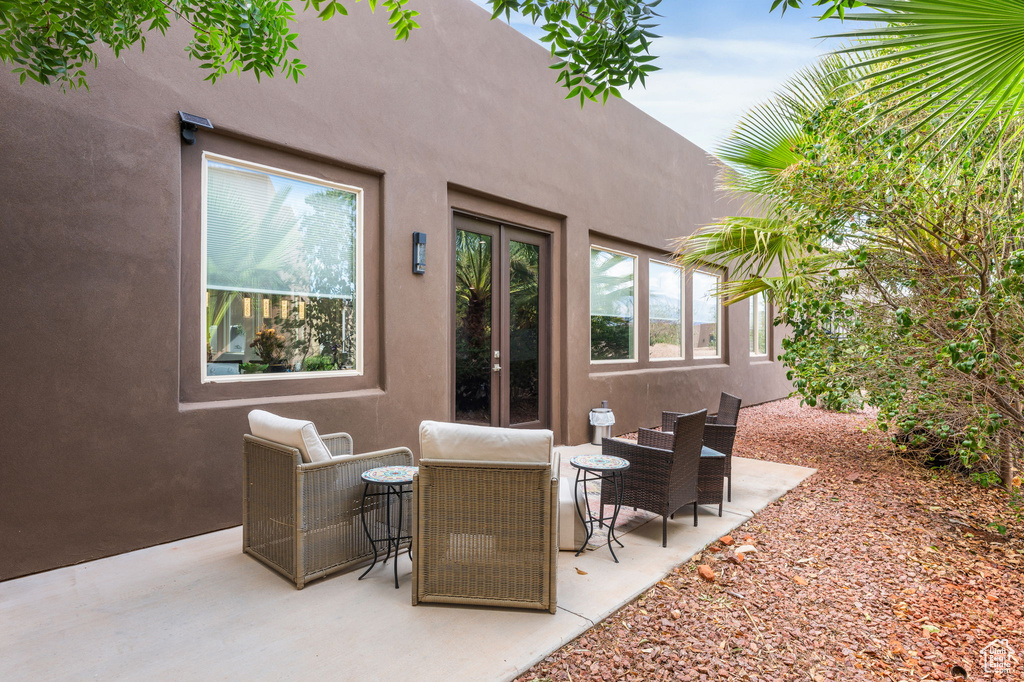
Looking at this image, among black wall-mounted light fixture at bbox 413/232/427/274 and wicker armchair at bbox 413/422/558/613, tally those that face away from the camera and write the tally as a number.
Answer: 1

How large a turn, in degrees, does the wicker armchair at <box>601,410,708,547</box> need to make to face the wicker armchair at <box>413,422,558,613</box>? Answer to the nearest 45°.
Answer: approximately 90° to its left

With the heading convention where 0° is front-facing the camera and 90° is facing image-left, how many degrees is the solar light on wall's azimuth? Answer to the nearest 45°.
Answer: approximately 315°

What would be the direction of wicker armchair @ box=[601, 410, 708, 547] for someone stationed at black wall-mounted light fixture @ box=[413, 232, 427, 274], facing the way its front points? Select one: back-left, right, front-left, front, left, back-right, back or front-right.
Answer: front

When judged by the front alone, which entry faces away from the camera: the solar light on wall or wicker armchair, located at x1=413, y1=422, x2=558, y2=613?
the wicker armchair

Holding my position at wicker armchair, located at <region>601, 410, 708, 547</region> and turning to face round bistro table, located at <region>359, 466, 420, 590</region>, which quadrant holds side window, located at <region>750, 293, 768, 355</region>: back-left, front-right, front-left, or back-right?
back-right

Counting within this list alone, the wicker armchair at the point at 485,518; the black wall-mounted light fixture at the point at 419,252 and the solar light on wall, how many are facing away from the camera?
1

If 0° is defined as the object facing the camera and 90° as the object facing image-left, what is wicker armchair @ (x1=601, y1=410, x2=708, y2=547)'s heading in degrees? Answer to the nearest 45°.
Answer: approximately 135°

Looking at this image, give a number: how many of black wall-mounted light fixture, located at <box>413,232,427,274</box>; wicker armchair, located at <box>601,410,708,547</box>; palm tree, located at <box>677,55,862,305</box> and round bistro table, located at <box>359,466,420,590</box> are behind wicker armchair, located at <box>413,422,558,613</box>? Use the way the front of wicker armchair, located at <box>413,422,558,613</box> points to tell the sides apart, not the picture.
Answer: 0

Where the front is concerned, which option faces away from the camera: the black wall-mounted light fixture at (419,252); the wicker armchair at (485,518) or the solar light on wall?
the wicker armchair

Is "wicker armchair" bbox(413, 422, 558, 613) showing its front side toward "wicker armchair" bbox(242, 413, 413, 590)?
no

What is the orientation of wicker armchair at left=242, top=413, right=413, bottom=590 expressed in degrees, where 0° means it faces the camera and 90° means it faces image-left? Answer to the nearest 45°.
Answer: approximately 225°

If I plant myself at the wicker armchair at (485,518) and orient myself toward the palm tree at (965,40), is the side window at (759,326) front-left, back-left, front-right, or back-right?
front-left

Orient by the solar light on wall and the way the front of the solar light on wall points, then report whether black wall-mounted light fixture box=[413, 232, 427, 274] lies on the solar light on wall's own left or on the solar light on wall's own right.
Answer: on the solar light on wall's own left

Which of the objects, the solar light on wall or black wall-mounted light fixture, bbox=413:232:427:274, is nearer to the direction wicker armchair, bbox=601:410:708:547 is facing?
the black wall-mounted light fixture

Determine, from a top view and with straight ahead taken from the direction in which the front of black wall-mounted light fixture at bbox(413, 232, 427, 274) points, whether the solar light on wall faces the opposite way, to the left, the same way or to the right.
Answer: the same way

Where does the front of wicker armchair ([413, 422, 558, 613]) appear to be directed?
away from the camera

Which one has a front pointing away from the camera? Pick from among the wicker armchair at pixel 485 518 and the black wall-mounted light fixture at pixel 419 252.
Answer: the wicker armchair
